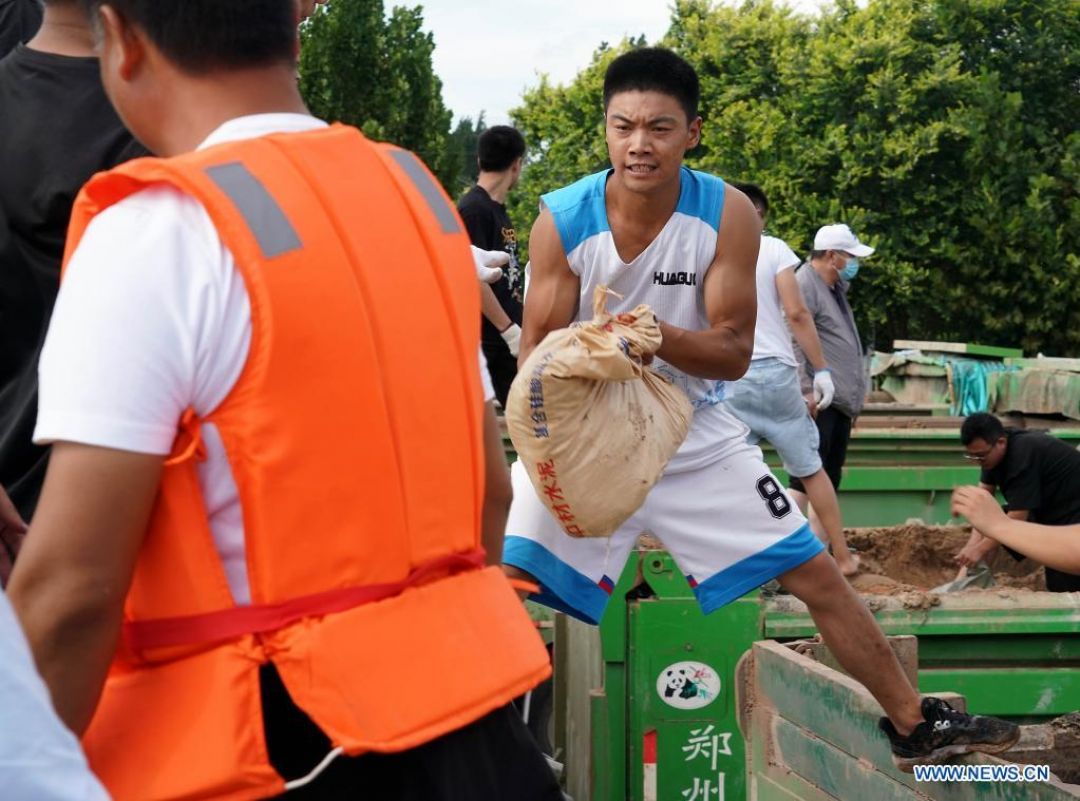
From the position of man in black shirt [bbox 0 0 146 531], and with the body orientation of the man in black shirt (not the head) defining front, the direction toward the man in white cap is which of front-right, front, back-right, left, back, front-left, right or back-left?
front-right

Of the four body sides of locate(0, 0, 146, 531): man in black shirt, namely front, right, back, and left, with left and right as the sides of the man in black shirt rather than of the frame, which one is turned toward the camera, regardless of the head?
back

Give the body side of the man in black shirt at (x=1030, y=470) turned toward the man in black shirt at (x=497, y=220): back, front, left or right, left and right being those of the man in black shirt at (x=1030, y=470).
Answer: front

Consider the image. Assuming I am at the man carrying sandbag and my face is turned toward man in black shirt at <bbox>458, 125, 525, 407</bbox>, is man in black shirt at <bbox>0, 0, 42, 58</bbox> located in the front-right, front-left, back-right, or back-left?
back-left

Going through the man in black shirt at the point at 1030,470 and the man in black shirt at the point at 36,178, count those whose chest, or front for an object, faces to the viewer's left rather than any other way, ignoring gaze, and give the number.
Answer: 1

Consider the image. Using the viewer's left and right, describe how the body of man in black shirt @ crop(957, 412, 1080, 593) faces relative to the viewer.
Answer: facing to the left of the viewer
